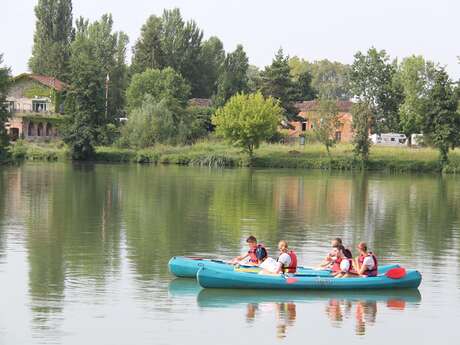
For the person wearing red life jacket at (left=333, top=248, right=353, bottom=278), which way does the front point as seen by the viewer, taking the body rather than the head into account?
to the viewer's left

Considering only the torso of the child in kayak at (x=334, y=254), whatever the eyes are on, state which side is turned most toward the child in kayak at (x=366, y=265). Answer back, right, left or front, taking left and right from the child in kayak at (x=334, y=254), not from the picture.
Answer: back

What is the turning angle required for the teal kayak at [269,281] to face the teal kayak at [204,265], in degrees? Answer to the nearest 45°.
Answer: approximately 45° to its right

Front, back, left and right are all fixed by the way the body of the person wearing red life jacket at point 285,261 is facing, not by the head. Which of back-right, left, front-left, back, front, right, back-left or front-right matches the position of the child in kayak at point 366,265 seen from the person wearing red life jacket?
back

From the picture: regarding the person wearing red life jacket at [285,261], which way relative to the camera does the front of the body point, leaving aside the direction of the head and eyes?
to the viewer's left

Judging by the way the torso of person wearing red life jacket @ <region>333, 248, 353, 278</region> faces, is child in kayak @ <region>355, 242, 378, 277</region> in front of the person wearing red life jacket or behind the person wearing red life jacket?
behind

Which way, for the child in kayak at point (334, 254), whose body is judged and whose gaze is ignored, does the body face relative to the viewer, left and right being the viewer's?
facing to the left of the viewer

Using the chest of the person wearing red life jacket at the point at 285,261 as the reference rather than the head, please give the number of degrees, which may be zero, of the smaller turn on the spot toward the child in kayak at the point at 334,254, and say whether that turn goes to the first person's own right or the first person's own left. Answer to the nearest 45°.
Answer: approximately 135° to the first person's own right

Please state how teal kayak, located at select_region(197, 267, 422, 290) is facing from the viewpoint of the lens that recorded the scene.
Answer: facing to the left of the viewer
